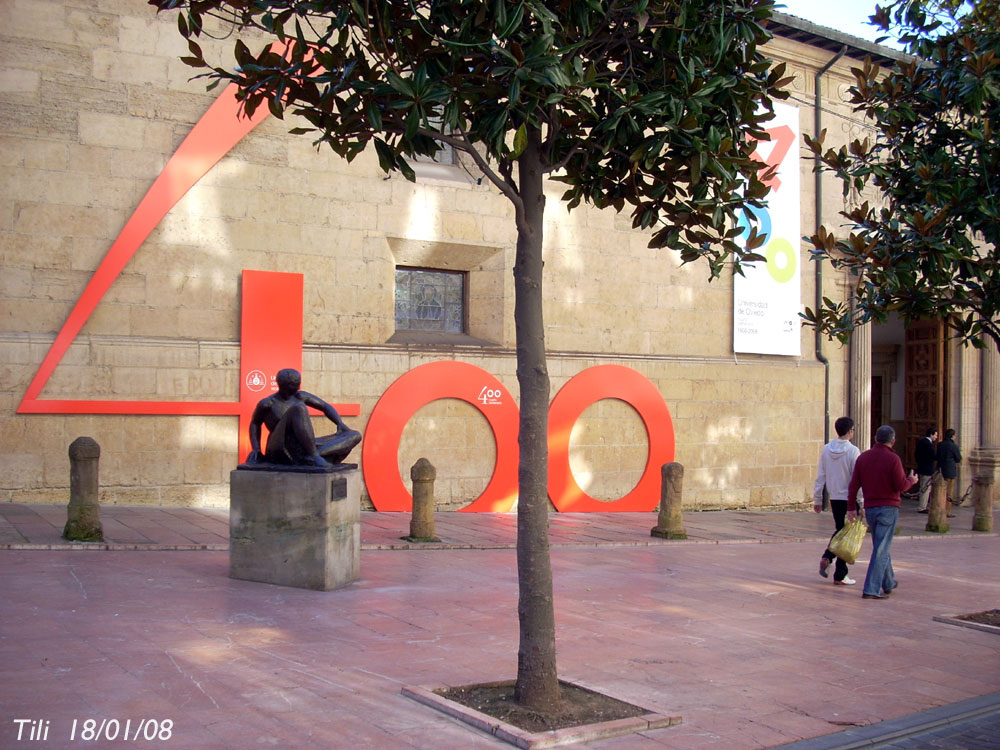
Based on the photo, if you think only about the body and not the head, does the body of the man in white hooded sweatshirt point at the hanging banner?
no

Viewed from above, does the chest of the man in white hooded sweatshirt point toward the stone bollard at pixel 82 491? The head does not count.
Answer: no

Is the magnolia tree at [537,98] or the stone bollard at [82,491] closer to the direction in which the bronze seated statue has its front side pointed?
the magnolia tree

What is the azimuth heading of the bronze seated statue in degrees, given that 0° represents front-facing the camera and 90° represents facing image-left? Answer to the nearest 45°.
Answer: approximately 315°

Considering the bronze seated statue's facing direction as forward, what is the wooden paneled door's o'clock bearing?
The wooden paneled door is roughly at 9 o'clock from the bronze seated statue.
